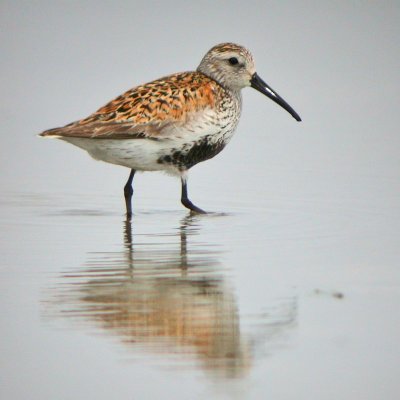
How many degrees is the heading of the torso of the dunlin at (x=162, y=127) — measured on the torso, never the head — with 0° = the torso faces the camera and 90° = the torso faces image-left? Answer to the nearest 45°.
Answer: approximately 270°
